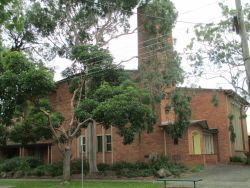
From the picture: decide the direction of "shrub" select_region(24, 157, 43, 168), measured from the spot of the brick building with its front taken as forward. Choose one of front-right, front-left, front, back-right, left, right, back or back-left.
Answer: right

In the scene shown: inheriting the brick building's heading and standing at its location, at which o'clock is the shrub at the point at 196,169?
The shrub is roughly at 12 o'clock from the brick building.

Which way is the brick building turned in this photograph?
toward the camera

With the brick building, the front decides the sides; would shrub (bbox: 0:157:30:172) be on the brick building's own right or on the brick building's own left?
on the brick building's own right

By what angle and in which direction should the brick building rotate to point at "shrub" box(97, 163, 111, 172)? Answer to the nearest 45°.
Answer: approximately 45° to its right

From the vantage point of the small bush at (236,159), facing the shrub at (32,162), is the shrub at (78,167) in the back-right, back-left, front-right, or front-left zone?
front-left

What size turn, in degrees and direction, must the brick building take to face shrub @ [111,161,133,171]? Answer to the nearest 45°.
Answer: approximately 45° to its right

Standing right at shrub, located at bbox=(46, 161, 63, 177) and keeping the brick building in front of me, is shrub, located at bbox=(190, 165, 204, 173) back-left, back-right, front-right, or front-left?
front-right

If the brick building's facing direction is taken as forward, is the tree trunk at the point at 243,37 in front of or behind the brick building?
in front

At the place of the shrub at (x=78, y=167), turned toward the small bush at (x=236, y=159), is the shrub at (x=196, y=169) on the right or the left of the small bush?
right
